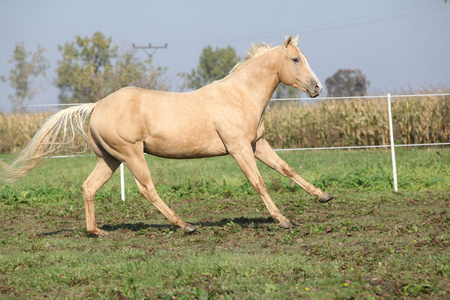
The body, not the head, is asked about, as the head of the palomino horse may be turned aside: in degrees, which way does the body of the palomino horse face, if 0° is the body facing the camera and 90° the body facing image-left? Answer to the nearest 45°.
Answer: approximately 270°
